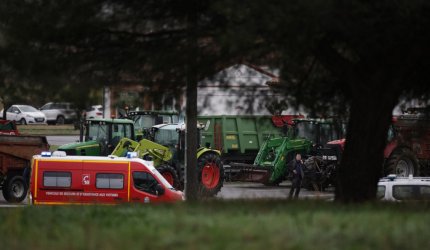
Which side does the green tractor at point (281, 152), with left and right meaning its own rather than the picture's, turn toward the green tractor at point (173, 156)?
front

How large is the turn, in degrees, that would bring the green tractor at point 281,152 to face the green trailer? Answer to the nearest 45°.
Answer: approximately 90° to its right

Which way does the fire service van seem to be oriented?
to the viewer's right

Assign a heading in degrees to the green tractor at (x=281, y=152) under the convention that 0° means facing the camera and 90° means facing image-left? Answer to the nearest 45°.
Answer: approximately 45°

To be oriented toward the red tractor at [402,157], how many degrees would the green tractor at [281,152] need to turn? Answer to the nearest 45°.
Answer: approximately 135° to its left

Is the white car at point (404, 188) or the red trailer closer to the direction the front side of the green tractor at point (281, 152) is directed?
the red trailer

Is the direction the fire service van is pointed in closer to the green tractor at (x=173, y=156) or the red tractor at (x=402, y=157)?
the red tractor

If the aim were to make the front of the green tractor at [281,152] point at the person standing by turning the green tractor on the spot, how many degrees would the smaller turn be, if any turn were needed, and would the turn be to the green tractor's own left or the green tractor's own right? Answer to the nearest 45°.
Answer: approximately 45° to the green tractor's own left

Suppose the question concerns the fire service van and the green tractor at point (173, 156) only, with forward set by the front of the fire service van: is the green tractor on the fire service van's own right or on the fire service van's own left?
on the fire service van's own left

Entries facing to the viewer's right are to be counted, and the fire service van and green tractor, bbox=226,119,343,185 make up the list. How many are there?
1
